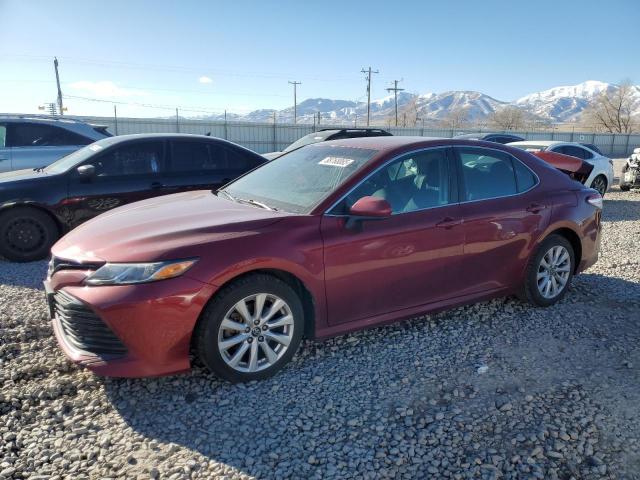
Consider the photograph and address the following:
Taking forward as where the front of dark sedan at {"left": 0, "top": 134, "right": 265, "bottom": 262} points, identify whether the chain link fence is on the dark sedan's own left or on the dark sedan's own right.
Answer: on the dark sedan's own right

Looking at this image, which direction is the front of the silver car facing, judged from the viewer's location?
facing to the left of the viewer

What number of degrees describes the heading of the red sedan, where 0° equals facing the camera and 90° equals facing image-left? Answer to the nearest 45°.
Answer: approximately 45°

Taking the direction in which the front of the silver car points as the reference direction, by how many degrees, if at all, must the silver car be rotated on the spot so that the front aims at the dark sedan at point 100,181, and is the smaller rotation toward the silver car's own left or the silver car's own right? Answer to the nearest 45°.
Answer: approximately 90° to the silver car's own left

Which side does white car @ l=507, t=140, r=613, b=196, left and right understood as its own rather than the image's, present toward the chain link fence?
right

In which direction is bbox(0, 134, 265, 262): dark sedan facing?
to the viewer's left

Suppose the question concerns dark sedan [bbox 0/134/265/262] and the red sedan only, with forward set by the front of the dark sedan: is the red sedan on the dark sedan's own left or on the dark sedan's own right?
on the dark sedan's own left

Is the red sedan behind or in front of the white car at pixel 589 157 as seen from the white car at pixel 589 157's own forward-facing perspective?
in front

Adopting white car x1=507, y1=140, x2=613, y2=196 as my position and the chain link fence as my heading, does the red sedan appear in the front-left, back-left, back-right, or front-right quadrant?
back-left
